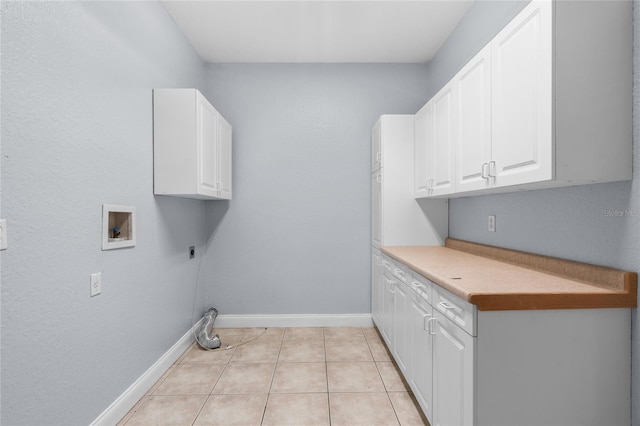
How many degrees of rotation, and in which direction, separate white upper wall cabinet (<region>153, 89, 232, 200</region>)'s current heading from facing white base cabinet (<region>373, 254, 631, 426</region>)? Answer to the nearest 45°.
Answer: approximately 45° to its right

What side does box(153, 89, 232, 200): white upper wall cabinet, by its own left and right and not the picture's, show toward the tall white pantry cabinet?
front

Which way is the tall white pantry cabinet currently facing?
to the viewer's left

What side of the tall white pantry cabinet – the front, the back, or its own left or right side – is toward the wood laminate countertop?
left

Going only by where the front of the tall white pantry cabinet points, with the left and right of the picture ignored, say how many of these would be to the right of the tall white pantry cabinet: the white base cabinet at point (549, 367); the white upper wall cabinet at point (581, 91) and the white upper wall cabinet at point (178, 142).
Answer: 0

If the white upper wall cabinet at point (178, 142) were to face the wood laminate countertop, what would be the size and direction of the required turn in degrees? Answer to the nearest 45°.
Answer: approximately 45° to its right

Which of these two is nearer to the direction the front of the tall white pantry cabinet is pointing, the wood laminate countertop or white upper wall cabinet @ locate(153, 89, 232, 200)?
the white upper wall cabinet

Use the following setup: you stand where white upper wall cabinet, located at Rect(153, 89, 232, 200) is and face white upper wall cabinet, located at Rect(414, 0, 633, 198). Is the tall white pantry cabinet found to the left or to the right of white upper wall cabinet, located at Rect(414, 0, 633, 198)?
left

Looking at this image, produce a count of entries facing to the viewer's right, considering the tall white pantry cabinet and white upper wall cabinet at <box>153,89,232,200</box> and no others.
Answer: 1

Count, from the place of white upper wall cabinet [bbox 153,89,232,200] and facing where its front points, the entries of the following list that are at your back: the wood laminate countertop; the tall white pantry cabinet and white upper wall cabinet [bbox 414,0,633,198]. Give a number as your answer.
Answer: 0

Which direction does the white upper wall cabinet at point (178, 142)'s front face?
to the viewer's right

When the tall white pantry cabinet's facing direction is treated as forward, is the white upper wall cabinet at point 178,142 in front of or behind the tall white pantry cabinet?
in front

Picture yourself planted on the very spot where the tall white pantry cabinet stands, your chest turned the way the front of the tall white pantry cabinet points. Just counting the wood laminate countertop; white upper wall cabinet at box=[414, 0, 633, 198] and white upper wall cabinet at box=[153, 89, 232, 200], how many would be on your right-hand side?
0

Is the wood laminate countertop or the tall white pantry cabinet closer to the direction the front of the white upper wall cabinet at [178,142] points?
the tall white pantry cabinet

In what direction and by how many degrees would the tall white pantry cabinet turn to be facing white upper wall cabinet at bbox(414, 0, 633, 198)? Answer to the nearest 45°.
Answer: approximately 135° to its left

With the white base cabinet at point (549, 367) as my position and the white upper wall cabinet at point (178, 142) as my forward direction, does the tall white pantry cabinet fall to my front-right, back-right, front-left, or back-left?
front-right
